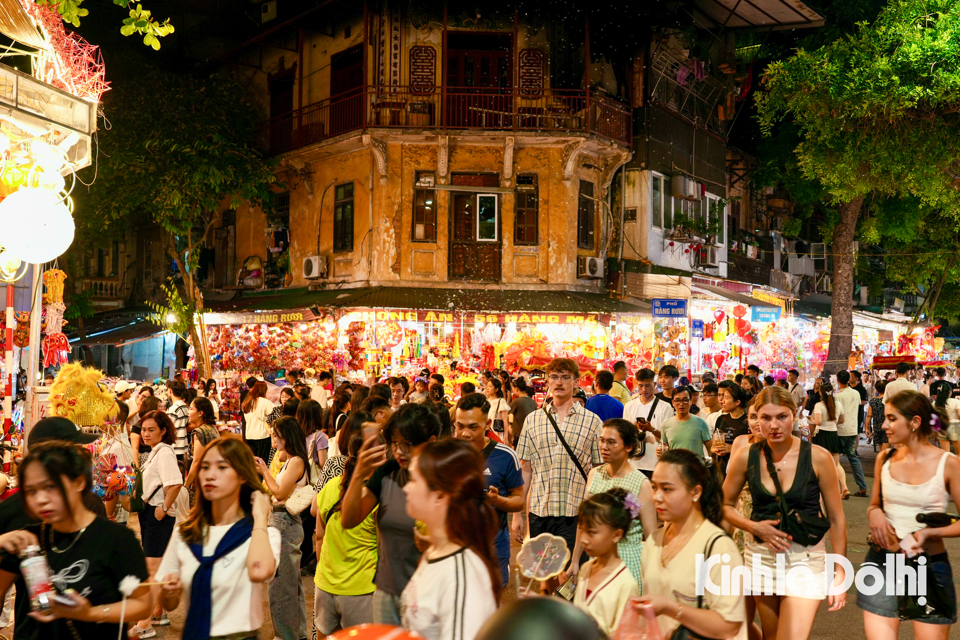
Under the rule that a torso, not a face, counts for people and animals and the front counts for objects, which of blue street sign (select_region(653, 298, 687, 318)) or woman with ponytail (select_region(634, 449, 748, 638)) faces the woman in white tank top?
the blue street sign

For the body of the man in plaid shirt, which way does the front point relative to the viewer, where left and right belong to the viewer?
facing the viewer

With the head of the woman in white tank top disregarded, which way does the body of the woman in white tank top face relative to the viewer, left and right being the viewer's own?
facing the viewer and to the left of the viewer

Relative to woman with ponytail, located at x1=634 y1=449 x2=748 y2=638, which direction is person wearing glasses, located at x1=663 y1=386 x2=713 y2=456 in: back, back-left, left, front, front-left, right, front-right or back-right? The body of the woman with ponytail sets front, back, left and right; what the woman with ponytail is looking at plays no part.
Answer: back-right

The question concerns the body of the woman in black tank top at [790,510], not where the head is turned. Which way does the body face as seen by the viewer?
toward the camera

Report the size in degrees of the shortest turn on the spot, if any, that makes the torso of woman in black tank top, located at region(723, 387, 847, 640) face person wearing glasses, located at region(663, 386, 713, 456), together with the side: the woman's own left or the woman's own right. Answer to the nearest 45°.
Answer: approximately 180°

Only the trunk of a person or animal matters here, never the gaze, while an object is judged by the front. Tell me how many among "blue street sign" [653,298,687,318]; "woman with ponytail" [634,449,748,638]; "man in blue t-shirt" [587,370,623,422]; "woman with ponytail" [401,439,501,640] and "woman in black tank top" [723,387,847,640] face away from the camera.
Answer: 1

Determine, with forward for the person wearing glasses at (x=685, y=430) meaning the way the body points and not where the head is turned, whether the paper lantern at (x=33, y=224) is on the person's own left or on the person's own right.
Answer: on the person's own right

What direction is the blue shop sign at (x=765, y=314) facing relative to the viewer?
toward the camera

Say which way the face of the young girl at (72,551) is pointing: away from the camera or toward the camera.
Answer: toward the camera
